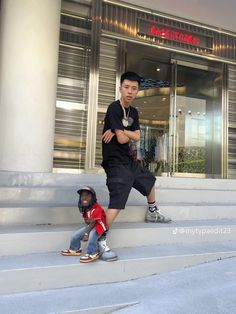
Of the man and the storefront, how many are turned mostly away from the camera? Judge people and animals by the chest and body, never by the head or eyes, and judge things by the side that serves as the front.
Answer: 0

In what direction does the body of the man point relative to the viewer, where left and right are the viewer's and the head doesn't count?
facing the viewer and to the right of the viewer

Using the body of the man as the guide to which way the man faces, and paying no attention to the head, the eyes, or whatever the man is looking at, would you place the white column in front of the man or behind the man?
behind

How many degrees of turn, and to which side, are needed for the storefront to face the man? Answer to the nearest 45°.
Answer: approximately 45° to its right

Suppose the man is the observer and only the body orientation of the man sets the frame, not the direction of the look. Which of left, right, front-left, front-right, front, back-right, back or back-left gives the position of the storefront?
back-left

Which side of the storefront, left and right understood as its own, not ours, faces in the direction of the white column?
right
